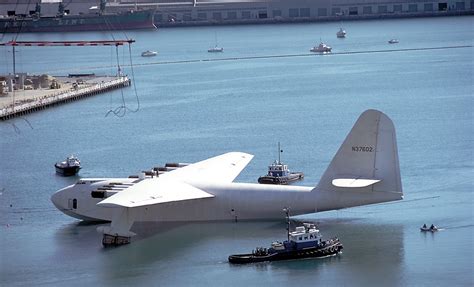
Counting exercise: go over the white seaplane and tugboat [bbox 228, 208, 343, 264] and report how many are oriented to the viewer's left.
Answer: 1

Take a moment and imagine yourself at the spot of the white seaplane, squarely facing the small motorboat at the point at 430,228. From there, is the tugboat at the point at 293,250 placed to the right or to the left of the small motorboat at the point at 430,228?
right

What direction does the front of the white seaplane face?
to the viewer's left

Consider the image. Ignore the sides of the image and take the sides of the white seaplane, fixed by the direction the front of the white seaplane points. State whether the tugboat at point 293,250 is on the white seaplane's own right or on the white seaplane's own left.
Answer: on the white seaplane's own left

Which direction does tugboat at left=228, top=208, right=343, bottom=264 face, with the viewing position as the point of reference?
facing to the right of the viewer

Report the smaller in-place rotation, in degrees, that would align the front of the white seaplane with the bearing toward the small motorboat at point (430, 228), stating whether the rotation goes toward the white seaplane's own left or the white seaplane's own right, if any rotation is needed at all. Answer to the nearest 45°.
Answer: approximately 180°

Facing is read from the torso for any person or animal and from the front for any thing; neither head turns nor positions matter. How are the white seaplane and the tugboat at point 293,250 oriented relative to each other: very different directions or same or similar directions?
very different directions

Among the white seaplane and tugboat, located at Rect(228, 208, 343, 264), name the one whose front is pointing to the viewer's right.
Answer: the tugboat

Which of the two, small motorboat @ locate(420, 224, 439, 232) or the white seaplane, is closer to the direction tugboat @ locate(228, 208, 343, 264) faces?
the small motorboat

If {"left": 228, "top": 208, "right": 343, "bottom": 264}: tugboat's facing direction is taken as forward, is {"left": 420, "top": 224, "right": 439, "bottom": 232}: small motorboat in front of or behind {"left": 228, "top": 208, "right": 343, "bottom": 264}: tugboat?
in front
